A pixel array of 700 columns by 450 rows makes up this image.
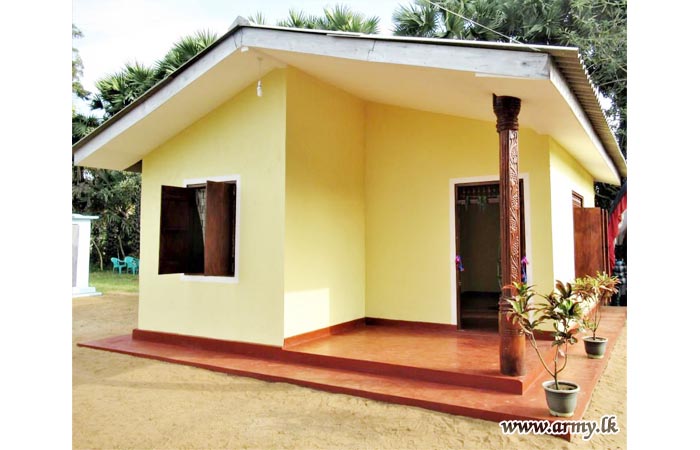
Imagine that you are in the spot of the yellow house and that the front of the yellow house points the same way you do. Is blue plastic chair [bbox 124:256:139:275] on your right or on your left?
on your right
